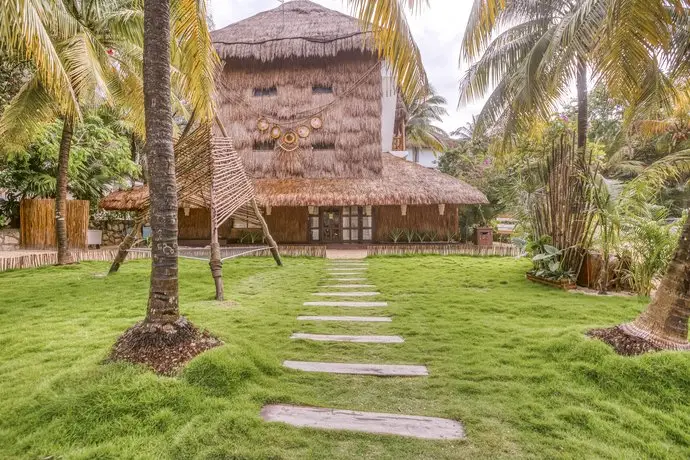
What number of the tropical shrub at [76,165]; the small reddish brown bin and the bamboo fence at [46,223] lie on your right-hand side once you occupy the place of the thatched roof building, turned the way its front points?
2

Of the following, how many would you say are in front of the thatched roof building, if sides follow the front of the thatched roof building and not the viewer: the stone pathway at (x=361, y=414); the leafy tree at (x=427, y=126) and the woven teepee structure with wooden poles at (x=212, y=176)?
2

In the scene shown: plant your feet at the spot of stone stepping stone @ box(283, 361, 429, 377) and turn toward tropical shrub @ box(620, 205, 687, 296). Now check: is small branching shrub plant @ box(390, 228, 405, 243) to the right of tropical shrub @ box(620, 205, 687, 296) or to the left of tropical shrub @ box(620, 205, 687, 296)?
left

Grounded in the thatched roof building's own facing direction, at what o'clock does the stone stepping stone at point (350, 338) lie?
The stone stepping stone is roughly at 12 o'clock from the thatched roof building.

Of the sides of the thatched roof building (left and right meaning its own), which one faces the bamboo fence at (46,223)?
right

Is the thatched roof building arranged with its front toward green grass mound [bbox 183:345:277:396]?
yes

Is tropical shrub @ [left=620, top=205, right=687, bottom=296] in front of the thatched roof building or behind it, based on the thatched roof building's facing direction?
in front

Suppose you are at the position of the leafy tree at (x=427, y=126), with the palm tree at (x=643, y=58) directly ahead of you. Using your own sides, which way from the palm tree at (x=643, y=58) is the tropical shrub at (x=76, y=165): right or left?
right

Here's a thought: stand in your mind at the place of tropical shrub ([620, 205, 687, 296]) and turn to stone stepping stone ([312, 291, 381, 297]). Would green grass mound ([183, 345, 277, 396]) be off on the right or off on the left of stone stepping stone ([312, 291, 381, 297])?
left

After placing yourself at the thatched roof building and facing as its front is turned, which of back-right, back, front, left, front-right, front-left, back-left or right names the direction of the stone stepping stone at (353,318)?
front

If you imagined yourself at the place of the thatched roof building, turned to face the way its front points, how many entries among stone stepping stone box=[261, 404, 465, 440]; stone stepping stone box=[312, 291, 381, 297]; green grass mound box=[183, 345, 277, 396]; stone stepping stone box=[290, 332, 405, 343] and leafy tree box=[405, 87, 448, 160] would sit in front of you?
4

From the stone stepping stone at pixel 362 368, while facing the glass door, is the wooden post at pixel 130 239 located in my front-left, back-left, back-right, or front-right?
front-left

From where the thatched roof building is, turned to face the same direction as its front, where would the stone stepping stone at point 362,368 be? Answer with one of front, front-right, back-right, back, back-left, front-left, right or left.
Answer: front

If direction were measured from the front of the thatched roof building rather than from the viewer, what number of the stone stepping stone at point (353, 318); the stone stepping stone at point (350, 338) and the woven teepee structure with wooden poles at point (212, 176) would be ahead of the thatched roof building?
3

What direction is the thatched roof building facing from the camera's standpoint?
toward the camera

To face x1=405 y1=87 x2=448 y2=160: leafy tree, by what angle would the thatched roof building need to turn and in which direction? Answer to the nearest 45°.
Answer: approximately 135° to its left

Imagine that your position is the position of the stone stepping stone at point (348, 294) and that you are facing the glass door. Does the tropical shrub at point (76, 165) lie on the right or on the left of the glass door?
left

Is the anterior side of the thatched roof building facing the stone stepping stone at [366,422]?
yes

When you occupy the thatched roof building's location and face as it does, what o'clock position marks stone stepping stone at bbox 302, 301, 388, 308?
The stone stepping stone is roughly at 12 o'clock from the thatched roof building.

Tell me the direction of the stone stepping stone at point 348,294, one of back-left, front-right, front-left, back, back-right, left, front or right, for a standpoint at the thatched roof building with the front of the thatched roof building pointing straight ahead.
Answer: front

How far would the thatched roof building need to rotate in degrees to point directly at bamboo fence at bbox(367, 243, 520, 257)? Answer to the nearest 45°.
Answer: approximately 45° to its left

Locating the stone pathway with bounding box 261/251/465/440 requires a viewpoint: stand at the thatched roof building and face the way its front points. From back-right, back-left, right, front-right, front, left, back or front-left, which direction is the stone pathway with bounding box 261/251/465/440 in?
front
